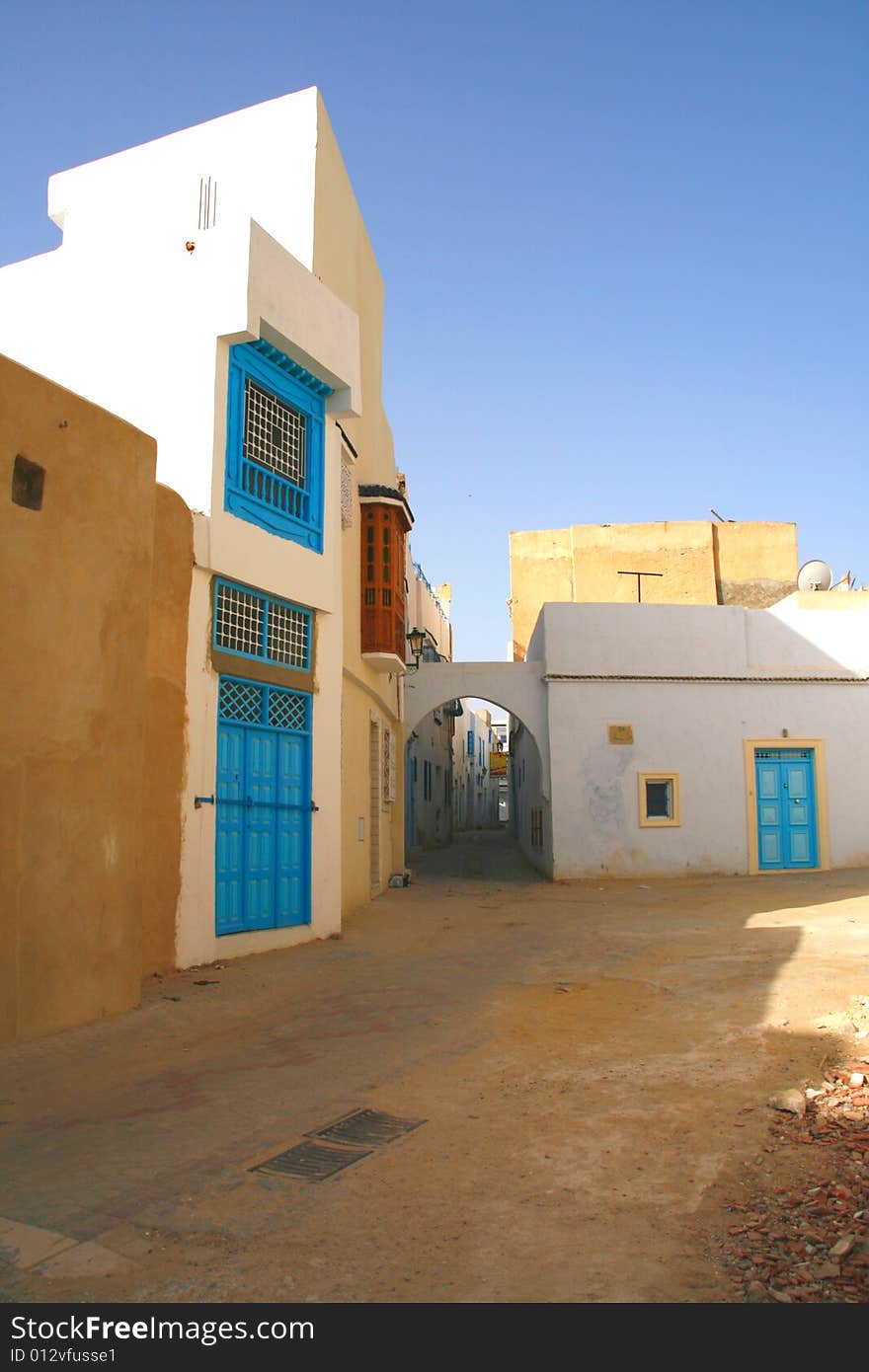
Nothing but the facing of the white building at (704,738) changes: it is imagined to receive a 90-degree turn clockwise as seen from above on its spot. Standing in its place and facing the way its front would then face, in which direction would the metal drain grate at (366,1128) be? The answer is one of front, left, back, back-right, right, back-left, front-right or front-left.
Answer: left

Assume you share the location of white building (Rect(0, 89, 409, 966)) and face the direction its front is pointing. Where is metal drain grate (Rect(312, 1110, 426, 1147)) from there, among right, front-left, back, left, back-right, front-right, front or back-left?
front-right

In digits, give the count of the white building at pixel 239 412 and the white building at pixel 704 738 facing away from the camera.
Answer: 0

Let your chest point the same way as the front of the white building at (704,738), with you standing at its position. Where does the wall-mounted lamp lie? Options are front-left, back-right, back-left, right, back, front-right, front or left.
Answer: right

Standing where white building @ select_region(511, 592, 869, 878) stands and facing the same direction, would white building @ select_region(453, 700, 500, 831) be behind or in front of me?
behind

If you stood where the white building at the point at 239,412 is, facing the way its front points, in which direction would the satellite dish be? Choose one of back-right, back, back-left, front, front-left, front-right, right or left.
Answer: left

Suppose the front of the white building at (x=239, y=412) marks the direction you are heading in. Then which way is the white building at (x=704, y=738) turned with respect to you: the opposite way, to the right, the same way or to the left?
to the right

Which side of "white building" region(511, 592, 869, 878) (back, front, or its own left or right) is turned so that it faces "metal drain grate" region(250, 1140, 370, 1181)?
front

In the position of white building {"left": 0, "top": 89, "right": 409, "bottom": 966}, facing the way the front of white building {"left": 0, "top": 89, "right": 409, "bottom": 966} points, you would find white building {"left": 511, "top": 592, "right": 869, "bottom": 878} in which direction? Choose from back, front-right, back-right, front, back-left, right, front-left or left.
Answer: left

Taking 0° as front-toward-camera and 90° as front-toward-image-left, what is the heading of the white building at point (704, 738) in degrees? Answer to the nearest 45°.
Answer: approximately 0°

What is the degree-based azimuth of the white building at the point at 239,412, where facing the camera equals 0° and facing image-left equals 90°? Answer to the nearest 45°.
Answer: approximately 315°

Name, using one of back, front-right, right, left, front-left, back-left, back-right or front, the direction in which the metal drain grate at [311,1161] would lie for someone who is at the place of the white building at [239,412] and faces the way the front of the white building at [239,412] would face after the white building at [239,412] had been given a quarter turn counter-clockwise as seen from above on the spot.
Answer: back-right
